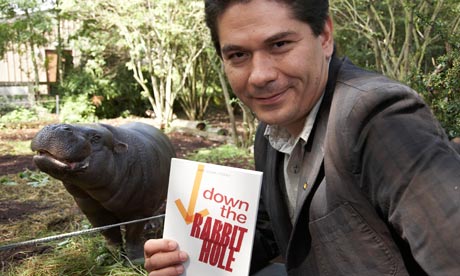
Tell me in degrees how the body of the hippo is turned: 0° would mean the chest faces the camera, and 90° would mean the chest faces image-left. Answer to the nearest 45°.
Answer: approximately 45°

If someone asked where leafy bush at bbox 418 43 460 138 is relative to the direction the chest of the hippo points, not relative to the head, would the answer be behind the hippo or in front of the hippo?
behind

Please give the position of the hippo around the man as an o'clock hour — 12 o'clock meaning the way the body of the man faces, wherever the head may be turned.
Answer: The hippo is roughly at 3 o'clock from the man.

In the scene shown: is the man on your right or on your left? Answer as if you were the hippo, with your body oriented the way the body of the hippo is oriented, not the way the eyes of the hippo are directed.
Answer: on your left

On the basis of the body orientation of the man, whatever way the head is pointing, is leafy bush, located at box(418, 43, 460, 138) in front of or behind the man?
behind

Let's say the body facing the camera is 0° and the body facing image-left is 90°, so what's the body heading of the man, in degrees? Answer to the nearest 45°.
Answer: approximately 45°
